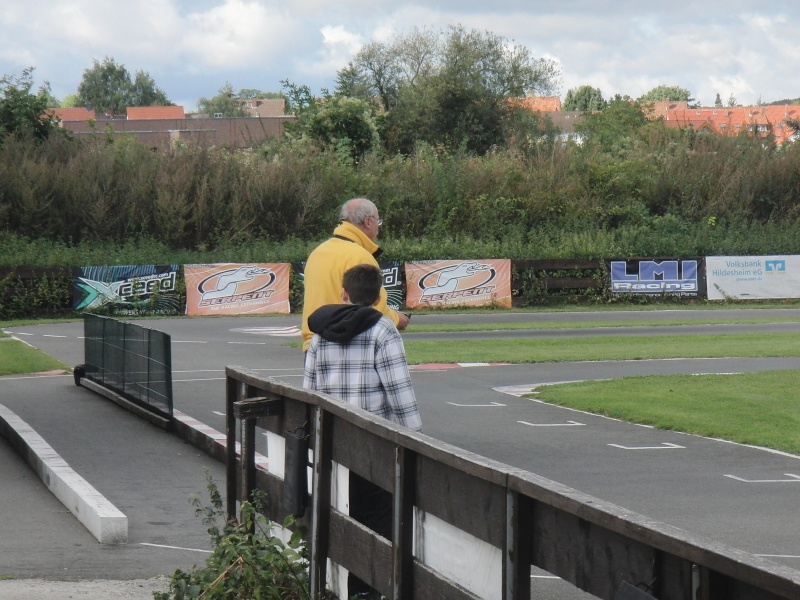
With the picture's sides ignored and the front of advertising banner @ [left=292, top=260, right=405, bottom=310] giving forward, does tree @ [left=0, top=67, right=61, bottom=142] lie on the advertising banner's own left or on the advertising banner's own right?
on the advertising banner's own right

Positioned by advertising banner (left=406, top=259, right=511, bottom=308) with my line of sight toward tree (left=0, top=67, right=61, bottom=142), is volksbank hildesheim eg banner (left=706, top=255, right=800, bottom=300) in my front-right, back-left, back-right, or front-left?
back-right

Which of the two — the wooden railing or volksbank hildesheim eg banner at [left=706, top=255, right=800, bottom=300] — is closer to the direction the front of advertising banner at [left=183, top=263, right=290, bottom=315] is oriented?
the wooden railing

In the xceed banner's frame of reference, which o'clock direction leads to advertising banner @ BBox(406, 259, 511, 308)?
The advertising banner is roughly at 9 o'clock from the xceed banner.

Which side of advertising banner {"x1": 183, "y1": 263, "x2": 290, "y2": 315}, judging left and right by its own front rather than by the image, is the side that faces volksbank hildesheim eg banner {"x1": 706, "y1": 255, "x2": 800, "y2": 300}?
left

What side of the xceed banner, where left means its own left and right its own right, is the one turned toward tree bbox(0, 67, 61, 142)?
back

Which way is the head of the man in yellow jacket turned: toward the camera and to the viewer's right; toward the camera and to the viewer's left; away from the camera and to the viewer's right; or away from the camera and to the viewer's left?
away from the camera and to the viewer's right

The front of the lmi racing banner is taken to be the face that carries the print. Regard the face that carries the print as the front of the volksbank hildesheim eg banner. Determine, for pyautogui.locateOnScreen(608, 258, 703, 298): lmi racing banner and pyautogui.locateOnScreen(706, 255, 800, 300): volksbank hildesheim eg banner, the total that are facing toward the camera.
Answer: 2

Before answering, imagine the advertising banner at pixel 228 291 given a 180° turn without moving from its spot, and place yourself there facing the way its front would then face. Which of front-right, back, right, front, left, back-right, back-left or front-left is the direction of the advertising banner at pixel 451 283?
right

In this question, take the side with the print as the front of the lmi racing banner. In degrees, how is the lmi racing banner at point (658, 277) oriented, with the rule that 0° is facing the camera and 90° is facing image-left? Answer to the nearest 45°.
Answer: approximately 0°

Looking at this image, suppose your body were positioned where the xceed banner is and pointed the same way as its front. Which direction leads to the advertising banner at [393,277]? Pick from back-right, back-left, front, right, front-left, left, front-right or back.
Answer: left
